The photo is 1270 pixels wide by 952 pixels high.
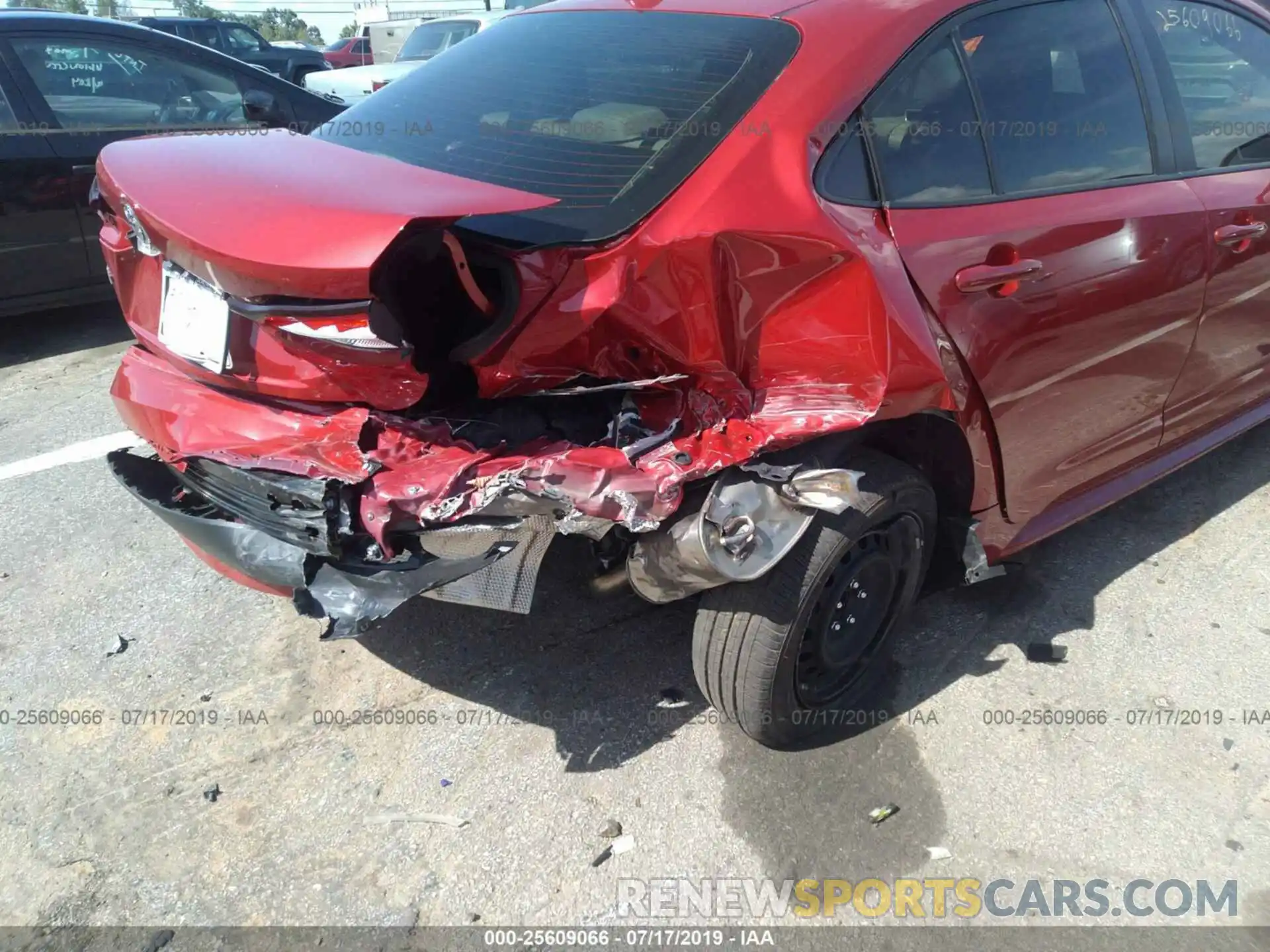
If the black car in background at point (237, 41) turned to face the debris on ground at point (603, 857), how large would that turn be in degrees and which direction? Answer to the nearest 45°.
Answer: approximately 90° to its right

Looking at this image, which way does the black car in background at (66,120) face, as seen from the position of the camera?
facing to the right of the viewer

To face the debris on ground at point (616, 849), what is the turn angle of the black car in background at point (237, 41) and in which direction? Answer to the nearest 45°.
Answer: approximately 90° to its right

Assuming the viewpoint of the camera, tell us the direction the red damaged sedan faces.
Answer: facing away from the viewer and to the right of the viewer

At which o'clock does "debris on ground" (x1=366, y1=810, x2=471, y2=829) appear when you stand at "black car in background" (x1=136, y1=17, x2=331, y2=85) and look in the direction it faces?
The debris on ground is roughly at 3 o'clock from the black car in background.

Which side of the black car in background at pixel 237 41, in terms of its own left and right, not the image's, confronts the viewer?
right
